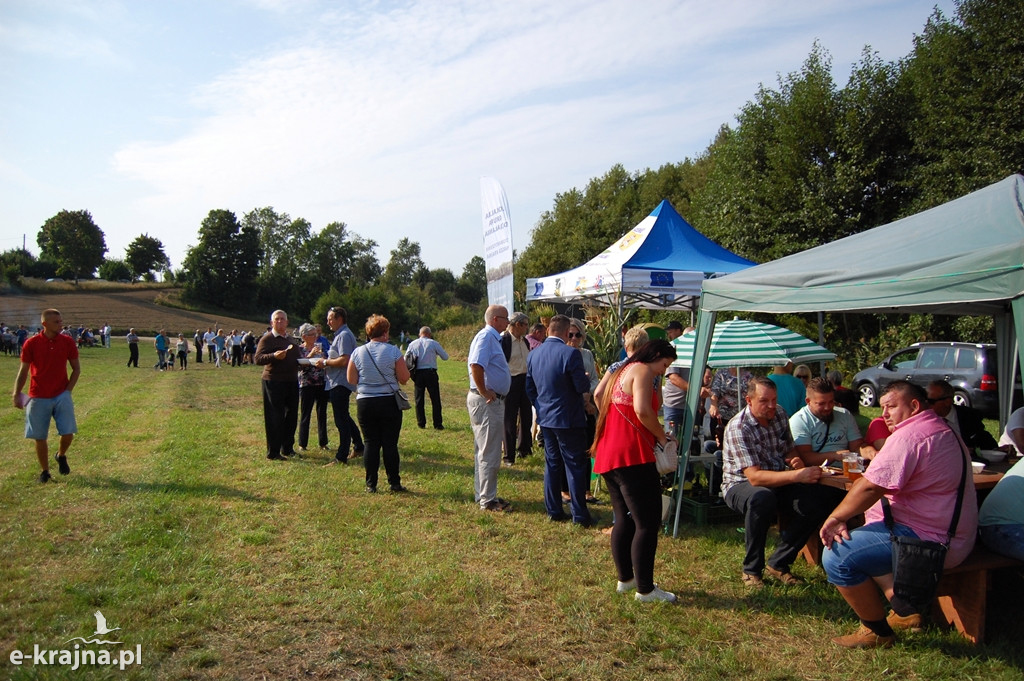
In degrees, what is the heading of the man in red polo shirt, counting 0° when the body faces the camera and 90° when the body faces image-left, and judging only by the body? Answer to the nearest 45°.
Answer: approximately 0°

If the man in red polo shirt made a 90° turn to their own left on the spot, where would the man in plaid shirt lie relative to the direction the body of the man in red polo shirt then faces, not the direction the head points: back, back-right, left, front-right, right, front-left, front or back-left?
front-right

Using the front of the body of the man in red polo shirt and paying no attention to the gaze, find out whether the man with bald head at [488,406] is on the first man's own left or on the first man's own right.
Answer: on the first man's own left

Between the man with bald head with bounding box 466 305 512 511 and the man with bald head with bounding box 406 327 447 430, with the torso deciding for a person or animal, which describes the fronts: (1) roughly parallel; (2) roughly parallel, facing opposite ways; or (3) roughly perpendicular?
roughly perpendicular

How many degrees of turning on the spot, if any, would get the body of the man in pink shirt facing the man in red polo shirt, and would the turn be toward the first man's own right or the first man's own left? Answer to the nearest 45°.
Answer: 0° — they already face them

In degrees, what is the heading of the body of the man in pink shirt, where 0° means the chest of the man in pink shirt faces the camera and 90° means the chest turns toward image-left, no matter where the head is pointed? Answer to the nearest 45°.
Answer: approximately 90°

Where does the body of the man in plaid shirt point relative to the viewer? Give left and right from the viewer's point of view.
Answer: facing the viewer and to the right of the viewer

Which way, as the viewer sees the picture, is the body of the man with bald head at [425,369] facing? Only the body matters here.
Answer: away from the camera

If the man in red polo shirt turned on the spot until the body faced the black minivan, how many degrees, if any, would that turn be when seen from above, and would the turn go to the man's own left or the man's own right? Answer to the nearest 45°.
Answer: approximately 90° to the man's own left

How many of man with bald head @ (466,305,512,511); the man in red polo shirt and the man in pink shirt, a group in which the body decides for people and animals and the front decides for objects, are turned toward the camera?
1
